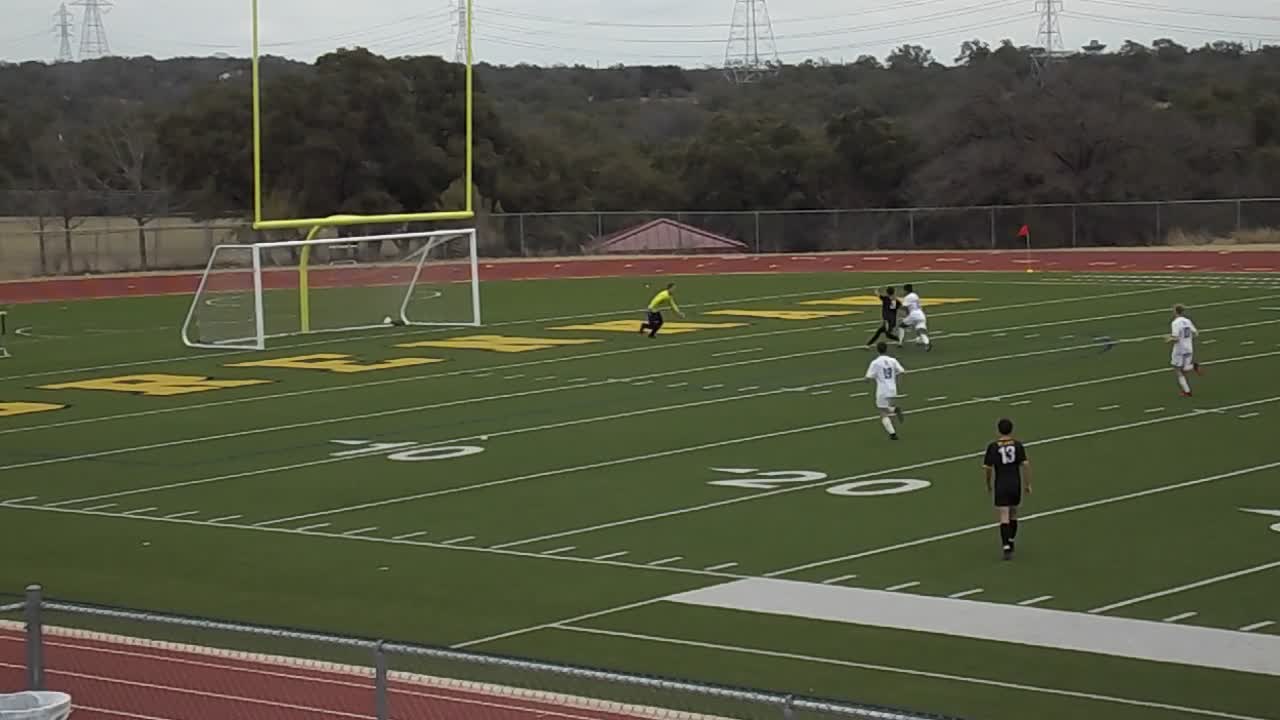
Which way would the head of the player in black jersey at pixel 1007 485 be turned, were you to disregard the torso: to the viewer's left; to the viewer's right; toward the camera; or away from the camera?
away from the camera

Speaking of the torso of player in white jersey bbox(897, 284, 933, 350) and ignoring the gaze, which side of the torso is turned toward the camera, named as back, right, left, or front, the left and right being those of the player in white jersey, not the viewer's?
left

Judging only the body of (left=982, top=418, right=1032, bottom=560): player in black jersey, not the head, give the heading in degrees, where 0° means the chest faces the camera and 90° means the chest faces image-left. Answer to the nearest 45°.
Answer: approximately 180°

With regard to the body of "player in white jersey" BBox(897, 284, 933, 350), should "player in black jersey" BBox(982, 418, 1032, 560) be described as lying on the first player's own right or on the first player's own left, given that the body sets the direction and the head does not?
on the first player's own left

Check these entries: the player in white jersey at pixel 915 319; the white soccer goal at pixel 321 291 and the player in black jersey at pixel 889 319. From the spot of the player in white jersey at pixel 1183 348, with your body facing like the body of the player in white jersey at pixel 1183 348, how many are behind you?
0

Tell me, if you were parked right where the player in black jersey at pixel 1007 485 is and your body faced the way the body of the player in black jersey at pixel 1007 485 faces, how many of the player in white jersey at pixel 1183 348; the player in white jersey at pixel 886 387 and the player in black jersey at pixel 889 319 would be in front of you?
3

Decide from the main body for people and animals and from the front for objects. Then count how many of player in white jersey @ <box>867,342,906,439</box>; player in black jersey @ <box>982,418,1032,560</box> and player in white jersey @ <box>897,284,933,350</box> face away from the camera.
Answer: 2

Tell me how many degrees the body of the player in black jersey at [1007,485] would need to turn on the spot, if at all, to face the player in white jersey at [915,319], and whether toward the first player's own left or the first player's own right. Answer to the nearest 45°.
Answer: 0° — they already face them

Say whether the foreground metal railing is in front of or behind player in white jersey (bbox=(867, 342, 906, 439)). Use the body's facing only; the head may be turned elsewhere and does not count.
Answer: behind

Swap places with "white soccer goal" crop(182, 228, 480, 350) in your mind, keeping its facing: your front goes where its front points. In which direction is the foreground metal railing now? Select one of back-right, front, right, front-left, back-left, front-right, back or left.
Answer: front-right

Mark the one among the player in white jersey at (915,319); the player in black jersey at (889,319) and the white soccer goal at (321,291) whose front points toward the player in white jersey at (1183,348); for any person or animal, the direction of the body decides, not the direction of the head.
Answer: the white soccer goal

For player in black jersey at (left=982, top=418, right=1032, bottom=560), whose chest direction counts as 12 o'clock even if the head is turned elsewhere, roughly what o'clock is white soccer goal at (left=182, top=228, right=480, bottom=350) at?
The white soccer goal is roughly at 11 o'clock from the player in black jersey.

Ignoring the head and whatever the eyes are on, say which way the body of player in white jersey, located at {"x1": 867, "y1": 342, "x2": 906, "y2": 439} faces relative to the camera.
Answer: away from the camera

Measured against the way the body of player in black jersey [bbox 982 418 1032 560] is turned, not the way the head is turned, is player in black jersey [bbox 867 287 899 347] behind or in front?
in front

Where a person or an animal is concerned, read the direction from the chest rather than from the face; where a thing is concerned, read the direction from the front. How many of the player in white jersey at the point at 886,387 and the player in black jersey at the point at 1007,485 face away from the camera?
2
